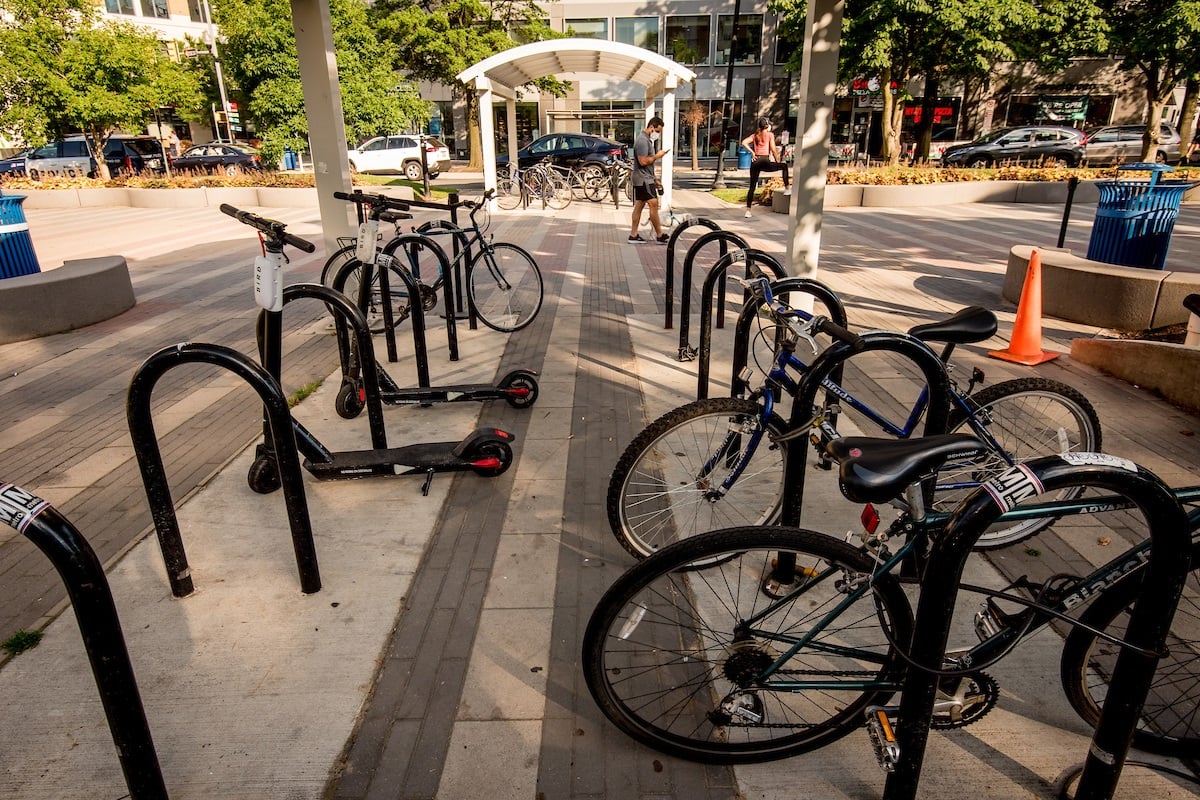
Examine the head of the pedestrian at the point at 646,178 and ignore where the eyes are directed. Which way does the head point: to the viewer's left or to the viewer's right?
to the viewer's right

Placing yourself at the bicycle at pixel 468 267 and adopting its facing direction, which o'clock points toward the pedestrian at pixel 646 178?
The pedestrian is roughly at 10 o'clock from the bicycle.

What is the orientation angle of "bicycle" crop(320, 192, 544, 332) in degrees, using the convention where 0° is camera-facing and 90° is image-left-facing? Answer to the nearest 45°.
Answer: approximately 270°

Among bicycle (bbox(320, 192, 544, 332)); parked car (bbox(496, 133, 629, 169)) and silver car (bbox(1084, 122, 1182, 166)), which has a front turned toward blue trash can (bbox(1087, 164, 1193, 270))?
the bicycle

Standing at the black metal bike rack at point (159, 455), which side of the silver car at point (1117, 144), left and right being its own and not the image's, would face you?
left

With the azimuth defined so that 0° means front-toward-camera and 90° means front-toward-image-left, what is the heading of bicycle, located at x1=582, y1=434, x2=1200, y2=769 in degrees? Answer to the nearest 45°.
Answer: approximately 270°

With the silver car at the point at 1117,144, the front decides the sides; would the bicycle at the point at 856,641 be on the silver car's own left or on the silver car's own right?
on the silver car's own left
